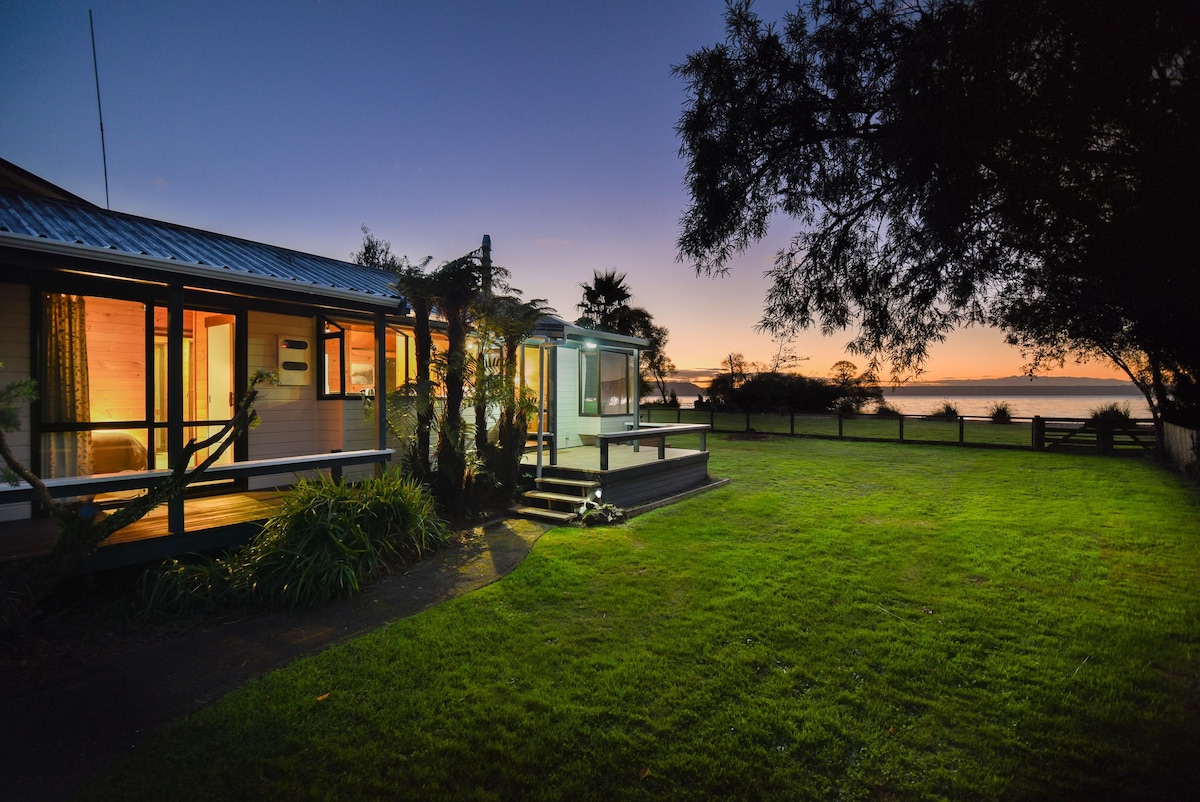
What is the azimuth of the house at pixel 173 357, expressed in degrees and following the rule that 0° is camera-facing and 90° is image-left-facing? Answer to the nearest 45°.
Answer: approximately 315°

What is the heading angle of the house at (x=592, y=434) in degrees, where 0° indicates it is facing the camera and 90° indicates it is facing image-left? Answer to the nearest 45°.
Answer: approximately 315°

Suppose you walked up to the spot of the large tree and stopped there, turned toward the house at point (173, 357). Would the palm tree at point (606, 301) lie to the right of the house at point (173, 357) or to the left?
right

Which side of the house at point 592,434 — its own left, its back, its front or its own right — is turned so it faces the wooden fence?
left

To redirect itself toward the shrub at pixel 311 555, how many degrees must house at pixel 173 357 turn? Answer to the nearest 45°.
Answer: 0° — it already faces it
